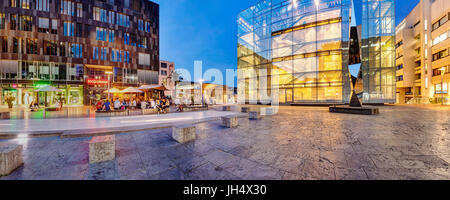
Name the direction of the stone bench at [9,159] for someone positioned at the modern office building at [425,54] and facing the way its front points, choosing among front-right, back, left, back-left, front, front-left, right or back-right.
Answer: front-left

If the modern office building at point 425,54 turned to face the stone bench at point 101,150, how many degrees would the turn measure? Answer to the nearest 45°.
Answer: approximately 45° to its left

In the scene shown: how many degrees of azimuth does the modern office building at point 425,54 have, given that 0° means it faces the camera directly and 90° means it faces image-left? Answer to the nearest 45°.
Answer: approximately 45°

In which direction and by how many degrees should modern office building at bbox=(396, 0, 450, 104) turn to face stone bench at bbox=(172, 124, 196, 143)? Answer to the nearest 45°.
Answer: approximately 45° to its left

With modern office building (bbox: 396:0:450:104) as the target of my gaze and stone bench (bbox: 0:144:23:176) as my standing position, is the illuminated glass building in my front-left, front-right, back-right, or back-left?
front-left

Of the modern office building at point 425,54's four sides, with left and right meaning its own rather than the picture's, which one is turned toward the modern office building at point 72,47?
front

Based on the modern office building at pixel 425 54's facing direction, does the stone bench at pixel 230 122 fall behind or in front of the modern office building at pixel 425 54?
in front

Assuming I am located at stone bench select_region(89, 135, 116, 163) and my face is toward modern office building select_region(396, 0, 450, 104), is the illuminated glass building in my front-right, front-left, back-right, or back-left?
front-left
